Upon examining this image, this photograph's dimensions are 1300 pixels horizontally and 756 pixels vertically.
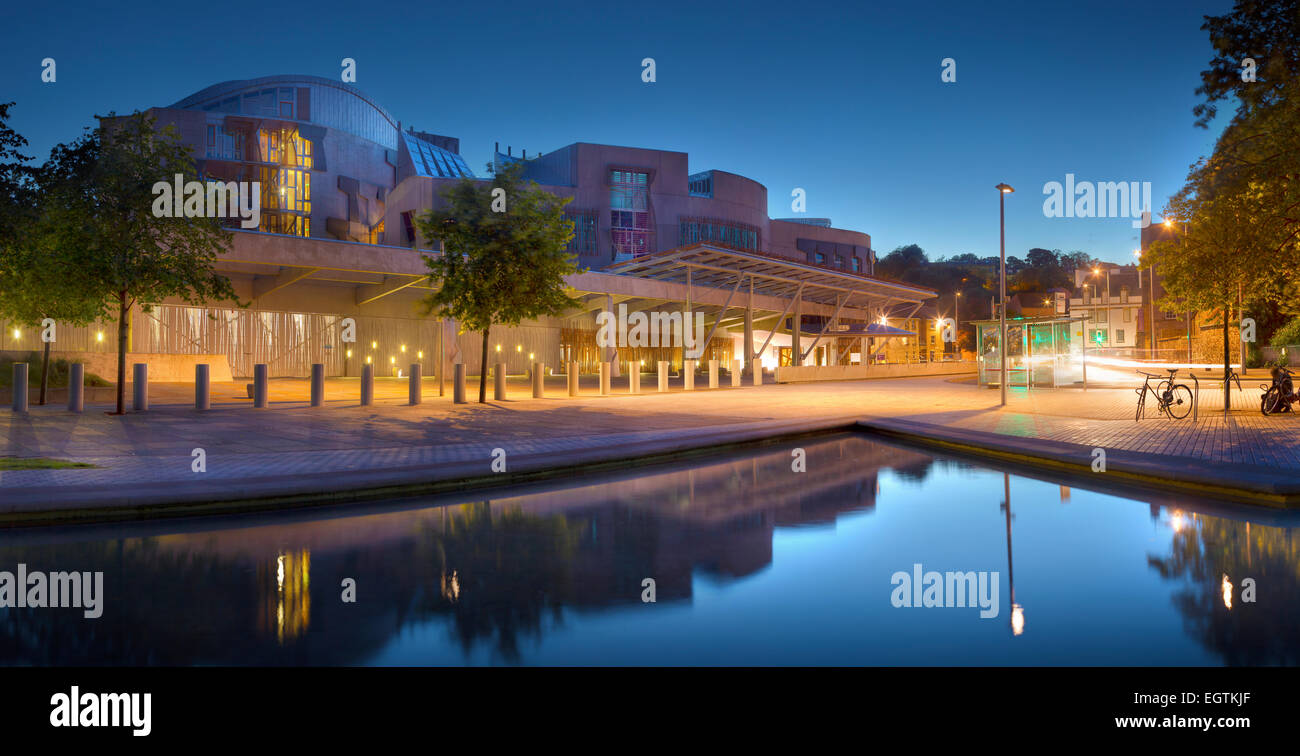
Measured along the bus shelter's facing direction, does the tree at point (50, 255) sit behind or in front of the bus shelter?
behind

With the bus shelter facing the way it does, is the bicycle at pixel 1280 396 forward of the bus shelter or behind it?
behind

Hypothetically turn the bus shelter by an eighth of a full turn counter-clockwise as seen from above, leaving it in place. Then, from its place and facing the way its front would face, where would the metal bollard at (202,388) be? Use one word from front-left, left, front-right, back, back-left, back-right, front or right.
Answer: left

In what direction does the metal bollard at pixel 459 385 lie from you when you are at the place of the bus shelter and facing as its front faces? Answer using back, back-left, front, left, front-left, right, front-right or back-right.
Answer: back-left

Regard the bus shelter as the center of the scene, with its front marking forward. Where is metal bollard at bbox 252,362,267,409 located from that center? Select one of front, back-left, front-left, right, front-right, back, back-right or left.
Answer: back-left

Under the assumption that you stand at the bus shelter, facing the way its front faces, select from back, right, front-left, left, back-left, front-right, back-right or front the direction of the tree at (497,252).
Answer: back-left

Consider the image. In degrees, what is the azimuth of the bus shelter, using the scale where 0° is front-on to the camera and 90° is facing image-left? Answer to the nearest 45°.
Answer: approximately 180°

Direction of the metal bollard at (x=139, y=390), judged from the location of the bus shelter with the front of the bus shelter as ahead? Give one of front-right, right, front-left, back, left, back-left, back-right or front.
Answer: back-left

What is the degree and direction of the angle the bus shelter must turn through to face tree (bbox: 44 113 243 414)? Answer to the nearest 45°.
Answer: approximately 135° to its left

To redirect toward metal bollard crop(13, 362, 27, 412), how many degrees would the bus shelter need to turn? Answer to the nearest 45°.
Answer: approximately 135° to its left
